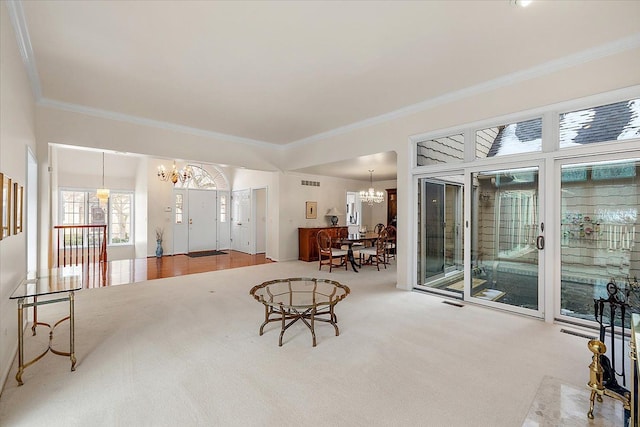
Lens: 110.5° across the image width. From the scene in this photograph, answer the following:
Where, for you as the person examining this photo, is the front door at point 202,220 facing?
facing the viewer

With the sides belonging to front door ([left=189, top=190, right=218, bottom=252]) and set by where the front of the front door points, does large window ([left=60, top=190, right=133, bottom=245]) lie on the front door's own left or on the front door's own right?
on the front door's own right

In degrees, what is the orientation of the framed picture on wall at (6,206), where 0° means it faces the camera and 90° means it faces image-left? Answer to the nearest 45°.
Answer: approximately 270°

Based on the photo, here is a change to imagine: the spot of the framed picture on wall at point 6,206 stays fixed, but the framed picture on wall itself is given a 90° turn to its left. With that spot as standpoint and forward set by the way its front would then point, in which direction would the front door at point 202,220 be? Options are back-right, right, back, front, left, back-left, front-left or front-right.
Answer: front-right

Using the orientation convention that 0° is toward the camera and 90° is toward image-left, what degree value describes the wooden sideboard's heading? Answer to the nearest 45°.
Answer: approximately 315°

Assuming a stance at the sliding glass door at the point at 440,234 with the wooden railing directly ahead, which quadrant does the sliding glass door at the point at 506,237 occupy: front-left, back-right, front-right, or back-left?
back-left

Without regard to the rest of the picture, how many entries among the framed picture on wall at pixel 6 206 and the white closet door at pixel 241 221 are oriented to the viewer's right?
1

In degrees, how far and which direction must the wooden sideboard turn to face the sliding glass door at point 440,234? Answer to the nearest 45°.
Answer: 0° — it already faces it

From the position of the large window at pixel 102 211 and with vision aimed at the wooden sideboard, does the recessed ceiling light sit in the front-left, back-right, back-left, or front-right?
front-right

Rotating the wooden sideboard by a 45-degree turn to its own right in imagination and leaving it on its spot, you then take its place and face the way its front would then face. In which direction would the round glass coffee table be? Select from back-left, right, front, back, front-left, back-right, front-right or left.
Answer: front

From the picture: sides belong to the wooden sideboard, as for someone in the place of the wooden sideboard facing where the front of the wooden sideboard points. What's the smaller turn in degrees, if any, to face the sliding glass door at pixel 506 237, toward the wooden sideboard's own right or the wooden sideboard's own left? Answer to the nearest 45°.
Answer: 0° — it already faces it

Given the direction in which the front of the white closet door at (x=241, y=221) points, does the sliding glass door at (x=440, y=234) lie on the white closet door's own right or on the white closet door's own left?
on the white closet door's own left

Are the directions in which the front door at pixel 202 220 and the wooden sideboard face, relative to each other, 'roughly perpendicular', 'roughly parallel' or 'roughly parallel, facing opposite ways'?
roughly parallel

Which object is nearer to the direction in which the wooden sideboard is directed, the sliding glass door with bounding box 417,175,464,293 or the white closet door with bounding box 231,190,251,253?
the sliding glass door

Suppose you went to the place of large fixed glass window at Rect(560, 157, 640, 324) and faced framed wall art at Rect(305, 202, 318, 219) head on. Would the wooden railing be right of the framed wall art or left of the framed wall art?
left

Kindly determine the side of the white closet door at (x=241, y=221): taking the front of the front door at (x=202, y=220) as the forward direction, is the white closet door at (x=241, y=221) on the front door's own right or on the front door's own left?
on the front door's own left

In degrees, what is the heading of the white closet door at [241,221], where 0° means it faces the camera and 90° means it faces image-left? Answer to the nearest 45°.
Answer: approximately 45°

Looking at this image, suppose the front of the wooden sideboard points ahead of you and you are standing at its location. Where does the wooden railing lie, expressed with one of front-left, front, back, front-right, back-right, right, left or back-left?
back-right

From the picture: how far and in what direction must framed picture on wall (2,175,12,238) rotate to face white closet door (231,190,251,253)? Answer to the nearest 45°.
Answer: approximately 45° to its left
